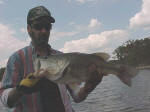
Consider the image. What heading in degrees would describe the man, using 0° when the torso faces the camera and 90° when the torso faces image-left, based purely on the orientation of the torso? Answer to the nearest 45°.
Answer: approximately 315°
